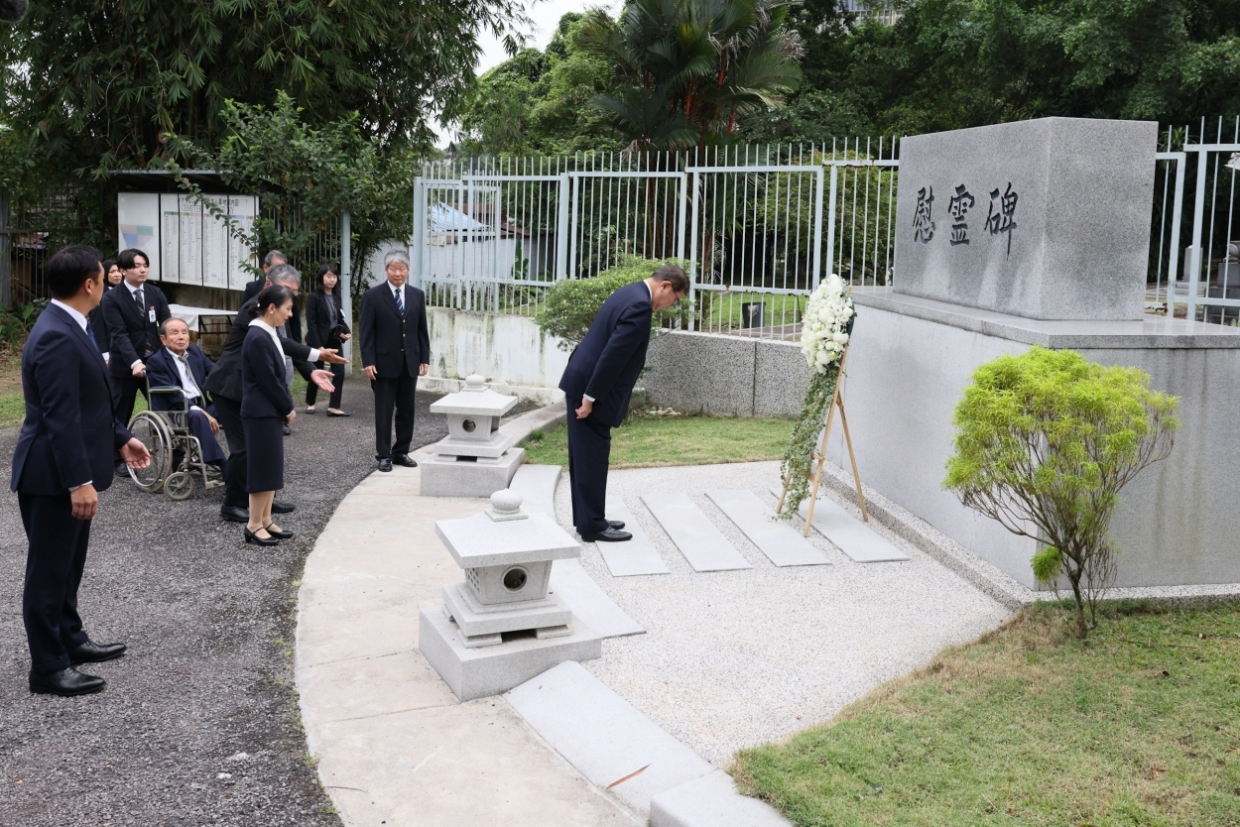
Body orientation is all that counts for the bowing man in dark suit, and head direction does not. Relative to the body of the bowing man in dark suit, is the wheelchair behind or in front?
behind

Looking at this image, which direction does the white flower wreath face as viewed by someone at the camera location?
facing the viewer and to the left of the viewer

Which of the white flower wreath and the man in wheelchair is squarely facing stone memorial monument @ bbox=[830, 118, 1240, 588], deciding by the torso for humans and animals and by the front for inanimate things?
the man in wheelchair

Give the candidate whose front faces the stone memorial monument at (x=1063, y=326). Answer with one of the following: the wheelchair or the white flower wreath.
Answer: the wheelchair

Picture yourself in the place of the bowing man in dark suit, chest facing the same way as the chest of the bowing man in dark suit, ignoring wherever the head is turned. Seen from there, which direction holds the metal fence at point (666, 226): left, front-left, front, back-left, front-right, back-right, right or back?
left

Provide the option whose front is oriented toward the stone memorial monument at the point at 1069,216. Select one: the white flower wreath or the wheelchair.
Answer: the wheelchair

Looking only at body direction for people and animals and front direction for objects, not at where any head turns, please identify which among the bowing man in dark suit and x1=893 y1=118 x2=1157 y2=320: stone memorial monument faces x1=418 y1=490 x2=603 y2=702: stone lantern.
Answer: the stone memorial monument

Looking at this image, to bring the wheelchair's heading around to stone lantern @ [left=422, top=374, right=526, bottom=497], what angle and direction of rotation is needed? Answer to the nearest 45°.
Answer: approximately 45° to its left

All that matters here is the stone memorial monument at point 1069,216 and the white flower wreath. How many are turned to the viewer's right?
0

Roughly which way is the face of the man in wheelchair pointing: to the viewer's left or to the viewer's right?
to the viewer's right

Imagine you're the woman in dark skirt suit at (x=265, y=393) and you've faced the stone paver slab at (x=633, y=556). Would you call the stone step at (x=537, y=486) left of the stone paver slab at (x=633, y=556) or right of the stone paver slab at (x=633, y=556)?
left

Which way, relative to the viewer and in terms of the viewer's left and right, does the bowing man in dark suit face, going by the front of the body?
facing to the right of the viewer

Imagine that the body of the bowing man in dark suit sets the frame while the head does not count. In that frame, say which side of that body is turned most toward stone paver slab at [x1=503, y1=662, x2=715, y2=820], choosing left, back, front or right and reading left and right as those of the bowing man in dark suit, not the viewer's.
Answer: right

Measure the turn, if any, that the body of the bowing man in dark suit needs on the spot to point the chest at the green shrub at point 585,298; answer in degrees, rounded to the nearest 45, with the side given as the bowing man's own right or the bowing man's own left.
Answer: approximately 90° to the bowing man's own left

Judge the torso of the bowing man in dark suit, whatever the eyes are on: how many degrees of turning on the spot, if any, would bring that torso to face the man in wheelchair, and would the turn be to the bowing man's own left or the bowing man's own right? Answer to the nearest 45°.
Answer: approximately 135° to the bowing man's own left

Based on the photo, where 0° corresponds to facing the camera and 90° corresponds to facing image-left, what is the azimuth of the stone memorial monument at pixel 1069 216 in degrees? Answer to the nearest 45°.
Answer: approximately 45°

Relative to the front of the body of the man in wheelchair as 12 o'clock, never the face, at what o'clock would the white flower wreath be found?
The white flower wreath is roughly at 12 o'clock from the man in wheelchair.

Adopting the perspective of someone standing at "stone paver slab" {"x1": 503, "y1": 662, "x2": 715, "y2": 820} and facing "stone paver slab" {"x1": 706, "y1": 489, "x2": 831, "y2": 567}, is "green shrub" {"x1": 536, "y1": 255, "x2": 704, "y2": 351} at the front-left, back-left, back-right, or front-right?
front-left

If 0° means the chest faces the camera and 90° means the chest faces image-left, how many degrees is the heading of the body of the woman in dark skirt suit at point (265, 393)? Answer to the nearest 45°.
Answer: approximately 270°

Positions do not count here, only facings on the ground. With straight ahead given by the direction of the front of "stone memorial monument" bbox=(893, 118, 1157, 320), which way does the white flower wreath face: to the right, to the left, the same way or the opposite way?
the same way

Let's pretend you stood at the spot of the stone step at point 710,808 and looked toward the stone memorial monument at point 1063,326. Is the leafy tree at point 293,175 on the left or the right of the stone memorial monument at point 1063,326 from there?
left
